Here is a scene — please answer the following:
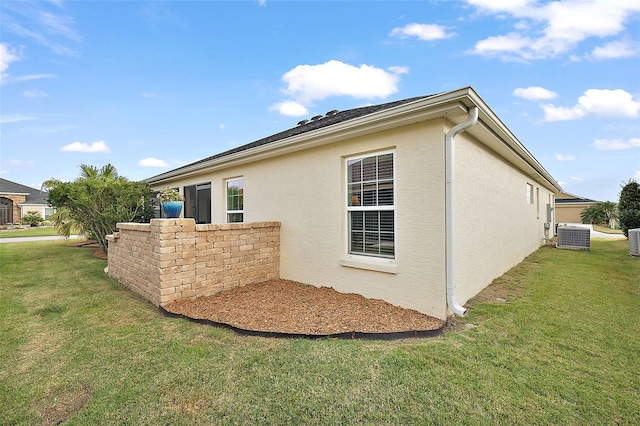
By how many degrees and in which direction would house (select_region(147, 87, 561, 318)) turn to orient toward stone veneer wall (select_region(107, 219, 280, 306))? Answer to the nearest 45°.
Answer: approximately 135° to its left

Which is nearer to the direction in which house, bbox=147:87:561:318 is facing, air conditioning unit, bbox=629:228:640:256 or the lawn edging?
the air conditioning unit

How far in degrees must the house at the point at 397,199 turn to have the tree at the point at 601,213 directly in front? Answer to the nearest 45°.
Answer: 0° — it already faces it

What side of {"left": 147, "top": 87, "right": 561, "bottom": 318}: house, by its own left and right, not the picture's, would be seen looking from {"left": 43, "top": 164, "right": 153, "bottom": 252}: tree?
left

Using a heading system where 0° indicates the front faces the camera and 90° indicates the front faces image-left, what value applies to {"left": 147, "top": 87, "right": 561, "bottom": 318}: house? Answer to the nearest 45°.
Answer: approximately 225°
